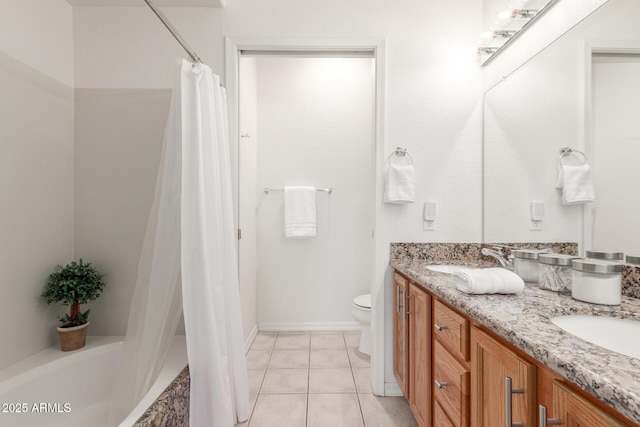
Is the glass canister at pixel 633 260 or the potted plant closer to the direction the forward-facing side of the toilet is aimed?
the potted plant

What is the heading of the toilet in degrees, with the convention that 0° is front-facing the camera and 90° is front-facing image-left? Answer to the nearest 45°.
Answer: approximately 90°

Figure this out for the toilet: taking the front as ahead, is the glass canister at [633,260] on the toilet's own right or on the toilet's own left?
on the toilet's own left

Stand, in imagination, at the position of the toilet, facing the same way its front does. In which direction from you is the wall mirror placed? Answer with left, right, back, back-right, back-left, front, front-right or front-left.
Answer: back-left

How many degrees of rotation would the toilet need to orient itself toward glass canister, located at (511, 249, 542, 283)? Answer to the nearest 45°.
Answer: approximately 135° to its left

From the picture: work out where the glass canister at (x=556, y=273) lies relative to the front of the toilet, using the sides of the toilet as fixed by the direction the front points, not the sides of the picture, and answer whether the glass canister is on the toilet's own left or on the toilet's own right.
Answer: on the toilet's own left

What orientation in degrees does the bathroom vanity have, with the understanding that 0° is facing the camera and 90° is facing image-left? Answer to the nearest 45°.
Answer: approximately 45°
